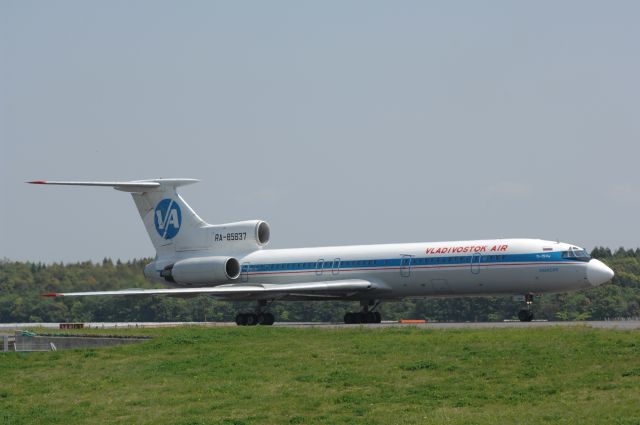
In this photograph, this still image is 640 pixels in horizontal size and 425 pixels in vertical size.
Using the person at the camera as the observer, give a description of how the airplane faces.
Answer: facing the viewer and to the right of the viewer
